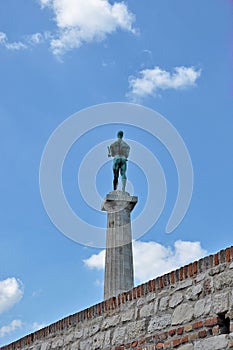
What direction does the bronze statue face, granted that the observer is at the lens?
facing away from the viewer
